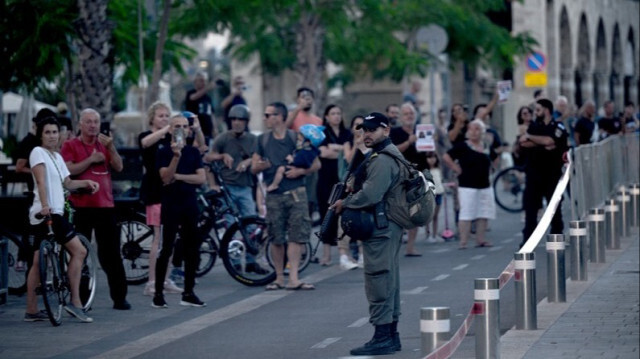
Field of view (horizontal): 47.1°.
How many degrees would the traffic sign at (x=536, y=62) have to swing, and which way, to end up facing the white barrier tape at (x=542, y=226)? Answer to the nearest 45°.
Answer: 0° — it already faces it

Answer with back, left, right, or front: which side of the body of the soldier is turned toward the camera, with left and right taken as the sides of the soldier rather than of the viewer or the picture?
left

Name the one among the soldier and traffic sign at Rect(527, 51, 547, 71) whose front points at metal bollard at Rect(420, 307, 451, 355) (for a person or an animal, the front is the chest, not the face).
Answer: the traffic sign

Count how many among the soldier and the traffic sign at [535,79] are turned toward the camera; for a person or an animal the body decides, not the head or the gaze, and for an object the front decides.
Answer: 1

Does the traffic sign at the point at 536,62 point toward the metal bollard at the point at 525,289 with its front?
yes

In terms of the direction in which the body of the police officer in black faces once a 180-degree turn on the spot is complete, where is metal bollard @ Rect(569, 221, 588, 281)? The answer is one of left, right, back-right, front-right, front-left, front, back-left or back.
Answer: back-right

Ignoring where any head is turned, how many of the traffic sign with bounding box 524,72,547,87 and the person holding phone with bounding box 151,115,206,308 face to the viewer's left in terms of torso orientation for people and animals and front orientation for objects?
0

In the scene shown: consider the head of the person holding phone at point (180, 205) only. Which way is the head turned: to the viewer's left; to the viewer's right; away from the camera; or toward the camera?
toward the camera

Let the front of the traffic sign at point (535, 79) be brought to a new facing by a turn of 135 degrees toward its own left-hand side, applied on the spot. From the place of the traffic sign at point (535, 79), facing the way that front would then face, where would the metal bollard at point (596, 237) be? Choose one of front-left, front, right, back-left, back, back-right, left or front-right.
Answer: back-right

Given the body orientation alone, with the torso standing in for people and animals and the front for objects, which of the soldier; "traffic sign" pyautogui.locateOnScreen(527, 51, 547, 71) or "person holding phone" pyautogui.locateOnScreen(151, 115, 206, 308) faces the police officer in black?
the traffic sign

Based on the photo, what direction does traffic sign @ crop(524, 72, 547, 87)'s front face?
toward the camera

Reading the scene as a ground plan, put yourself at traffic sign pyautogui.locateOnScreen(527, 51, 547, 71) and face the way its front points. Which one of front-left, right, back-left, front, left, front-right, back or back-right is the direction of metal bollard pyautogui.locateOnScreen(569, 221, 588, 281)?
front

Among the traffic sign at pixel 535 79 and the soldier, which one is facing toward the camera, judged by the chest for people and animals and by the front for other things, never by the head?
the traffic sign

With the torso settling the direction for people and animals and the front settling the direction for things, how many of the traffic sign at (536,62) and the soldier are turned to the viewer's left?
1

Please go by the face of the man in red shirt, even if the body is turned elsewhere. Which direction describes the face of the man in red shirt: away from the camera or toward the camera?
toward the camera
